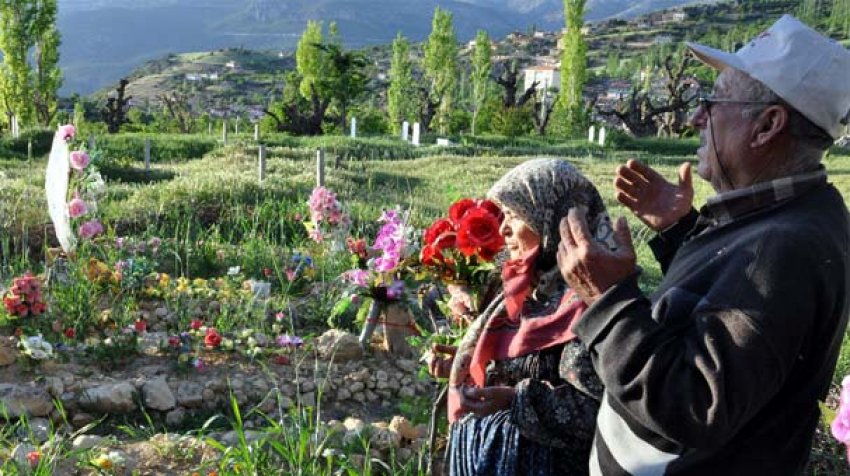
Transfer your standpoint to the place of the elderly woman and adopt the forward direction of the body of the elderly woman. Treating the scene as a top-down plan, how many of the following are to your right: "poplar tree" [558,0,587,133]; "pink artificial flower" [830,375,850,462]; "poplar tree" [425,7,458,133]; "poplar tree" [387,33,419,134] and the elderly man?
3

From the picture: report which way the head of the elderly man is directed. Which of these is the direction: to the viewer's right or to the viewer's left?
to the viewer's left

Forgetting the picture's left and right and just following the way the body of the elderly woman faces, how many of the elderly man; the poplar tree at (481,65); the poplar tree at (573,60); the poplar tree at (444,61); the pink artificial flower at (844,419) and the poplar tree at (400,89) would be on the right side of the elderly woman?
4

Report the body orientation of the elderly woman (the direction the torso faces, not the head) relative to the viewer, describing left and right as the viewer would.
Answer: facing to the left of the viewer

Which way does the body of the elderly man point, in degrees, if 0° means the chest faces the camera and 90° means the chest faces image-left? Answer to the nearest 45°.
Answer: approximately 90°

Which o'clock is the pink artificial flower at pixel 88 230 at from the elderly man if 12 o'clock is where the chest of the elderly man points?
The pink artificial flower is roughly at 1 o'clock from the elderly man.

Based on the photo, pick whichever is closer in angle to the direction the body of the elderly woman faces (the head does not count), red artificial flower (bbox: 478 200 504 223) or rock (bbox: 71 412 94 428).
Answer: the rock

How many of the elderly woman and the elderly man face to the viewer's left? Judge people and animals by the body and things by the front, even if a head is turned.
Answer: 2
